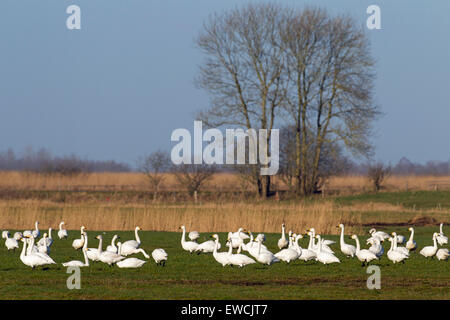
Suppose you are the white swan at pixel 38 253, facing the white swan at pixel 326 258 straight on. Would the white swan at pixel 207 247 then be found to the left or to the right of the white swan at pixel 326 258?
left

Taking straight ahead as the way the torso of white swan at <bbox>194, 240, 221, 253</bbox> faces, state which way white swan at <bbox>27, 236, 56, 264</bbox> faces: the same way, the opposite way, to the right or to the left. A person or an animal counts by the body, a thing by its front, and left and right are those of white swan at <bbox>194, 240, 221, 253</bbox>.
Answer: the opposite way

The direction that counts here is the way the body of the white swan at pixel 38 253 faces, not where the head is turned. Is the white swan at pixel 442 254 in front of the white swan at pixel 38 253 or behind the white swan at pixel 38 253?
behind

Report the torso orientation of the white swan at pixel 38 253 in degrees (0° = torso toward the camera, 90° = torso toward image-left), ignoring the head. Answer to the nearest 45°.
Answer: approximately 90°

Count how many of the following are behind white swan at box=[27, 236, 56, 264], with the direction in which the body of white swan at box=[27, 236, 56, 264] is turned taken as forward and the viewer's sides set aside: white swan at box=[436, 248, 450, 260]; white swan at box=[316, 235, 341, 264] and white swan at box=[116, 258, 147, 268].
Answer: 3

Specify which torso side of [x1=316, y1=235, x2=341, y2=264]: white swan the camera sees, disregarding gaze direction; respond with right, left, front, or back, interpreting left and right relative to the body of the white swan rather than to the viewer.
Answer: left

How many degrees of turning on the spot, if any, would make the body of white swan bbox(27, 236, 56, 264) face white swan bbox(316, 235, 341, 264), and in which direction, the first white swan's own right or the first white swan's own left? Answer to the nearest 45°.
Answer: approximately 180°

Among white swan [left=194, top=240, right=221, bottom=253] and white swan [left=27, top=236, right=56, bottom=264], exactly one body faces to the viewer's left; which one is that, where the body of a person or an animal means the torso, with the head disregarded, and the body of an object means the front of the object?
white swan [left=27, top=236, right=56, bottom=264]

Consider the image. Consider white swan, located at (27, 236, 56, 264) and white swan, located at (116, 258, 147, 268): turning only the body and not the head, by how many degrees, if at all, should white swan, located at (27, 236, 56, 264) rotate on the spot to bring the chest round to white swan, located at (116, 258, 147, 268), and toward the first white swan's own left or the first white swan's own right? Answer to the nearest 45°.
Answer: approximately 180°

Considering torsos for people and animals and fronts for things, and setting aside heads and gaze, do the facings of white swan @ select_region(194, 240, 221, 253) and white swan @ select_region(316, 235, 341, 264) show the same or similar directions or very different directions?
very different directions
